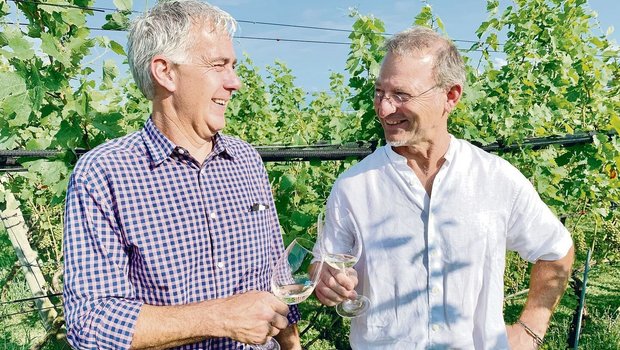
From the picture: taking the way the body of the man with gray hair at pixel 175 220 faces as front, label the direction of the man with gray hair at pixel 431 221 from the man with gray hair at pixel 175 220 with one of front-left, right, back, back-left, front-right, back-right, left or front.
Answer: front-left

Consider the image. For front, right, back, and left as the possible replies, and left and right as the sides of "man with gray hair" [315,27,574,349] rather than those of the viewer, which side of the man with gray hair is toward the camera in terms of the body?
front

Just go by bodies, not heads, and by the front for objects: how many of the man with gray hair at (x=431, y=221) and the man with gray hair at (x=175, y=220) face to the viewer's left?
0

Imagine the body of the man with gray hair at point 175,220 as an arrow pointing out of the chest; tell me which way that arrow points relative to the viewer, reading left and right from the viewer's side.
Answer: facing the viewer and to the right of the viewer

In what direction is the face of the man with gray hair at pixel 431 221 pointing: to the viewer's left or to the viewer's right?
to the viewer's left

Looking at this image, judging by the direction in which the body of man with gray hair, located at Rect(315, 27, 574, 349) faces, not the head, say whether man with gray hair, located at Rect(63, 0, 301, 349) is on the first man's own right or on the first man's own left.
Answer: on the first man's own right

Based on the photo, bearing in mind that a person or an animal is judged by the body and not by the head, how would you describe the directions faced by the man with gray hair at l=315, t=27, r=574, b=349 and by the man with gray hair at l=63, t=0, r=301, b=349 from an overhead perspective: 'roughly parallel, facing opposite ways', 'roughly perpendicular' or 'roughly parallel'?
roughly perpendicular
